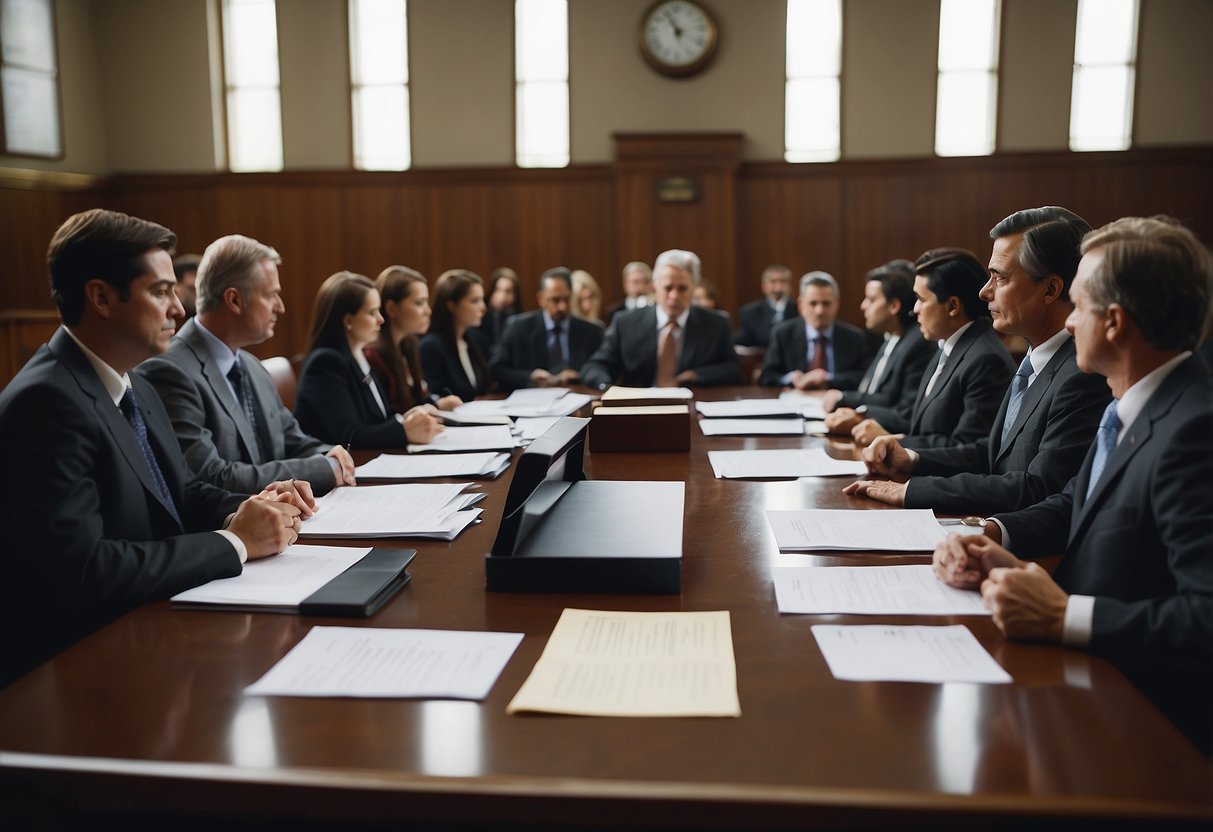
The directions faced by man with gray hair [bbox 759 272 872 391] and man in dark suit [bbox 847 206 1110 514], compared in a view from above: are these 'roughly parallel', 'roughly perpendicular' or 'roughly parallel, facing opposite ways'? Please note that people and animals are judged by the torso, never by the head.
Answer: roughly perpendicular

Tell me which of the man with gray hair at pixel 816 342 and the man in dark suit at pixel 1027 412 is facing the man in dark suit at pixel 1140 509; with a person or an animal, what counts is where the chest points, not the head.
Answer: the man with gray hair

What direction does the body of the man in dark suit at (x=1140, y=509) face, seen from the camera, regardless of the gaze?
to the viewer's left

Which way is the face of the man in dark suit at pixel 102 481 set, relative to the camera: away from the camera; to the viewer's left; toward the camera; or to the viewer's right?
to the viewer's right

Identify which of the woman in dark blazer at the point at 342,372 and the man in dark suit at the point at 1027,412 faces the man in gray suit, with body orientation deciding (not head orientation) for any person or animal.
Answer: the man in dark suit

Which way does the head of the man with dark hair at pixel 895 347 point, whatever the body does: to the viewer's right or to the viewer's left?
to the viewer's left

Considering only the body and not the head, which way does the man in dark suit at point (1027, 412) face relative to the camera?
to the viewer's left

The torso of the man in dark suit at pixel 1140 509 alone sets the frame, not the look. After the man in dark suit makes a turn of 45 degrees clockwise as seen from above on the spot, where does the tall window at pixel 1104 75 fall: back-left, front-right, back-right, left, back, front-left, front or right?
front-right

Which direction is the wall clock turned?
toward the camera

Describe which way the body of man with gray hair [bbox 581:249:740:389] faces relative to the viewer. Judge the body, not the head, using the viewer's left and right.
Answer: facing the viewer

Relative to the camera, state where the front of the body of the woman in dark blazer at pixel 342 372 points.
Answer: to the viewer's right

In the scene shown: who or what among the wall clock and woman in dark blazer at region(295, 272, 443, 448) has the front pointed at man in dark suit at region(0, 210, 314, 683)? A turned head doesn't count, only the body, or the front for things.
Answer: the wall clock

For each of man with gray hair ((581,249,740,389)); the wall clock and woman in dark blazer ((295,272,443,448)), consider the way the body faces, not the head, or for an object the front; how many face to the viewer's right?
1
